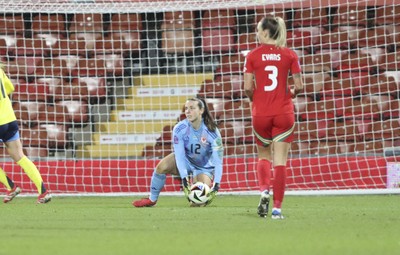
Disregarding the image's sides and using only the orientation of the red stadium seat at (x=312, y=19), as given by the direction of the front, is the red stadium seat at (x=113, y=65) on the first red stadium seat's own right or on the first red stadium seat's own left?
on the first red stadium seat's own right

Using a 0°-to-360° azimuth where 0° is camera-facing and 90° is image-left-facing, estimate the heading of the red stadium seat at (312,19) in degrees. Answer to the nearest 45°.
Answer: approximately 0°

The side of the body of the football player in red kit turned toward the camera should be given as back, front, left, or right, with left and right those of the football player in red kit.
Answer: back

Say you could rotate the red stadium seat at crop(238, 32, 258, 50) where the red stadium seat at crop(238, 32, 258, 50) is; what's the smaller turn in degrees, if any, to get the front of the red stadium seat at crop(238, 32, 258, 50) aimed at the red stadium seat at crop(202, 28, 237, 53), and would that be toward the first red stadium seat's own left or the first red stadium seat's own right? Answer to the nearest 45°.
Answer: approximately 90° to the first red stadium seat's own right

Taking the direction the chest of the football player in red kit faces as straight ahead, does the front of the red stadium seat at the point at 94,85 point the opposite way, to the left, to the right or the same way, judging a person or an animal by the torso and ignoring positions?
the opposite way

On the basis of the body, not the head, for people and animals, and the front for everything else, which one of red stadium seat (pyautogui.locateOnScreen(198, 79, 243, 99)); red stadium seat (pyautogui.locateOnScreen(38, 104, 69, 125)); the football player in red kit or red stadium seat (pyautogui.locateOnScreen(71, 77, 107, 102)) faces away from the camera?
the football player in red kit

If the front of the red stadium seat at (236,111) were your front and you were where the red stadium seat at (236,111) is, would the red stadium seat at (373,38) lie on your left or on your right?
on your left

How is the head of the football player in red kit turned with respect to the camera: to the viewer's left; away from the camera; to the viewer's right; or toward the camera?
away from the camera
